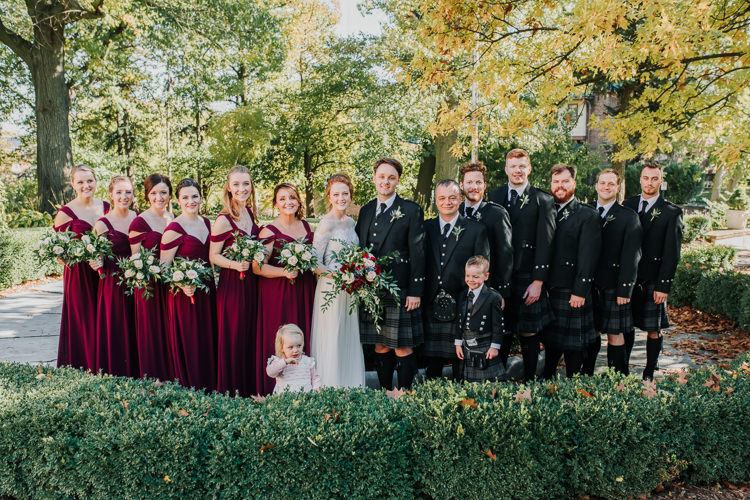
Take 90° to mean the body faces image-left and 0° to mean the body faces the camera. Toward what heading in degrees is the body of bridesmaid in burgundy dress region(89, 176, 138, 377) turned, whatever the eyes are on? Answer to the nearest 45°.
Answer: approximately 315°

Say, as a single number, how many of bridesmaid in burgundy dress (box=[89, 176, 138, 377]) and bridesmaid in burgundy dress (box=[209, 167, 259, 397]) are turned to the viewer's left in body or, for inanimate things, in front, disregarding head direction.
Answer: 0

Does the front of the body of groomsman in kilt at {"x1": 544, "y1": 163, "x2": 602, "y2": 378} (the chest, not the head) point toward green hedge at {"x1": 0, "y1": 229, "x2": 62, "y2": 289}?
no

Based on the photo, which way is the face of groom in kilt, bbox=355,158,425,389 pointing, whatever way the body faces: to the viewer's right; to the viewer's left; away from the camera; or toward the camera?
toward the camera

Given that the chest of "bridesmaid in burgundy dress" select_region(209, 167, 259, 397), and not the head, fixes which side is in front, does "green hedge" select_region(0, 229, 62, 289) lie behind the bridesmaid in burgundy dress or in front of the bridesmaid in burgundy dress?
behind

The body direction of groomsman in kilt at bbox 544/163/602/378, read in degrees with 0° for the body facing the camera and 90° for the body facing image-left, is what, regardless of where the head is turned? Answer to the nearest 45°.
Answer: approximately 45°

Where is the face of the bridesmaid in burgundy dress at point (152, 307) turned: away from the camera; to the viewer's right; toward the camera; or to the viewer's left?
toward the camera

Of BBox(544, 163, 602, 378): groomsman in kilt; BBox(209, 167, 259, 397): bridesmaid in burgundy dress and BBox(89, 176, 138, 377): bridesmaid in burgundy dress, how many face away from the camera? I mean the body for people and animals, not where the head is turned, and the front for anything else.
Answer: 0

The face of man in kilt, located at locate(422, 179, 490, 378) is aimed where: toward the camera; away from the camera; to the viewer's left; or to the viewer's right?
toward the camera

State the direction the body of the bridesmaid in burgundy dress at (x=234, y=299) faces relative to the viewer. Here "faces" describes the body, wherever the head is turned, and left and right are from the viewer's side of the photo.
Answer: facing the viewer and to the right of the viewer

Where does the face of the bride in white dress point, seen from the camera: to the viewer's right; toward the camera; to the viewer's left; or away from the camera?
toward the camera

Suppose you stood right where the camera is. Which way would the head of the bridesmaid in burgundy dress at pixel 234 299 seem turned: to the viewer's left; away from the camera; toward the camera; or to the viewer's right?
toward the camera

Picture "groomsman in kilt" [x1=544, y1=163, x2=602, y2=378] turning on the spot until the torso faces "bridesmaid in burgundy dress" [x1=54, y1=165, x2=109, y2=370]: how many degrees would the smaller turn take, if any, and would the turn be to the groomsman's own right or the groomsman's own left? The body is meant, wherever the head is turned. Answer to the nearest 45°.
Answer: approximately 45° to the groomsman's own right
